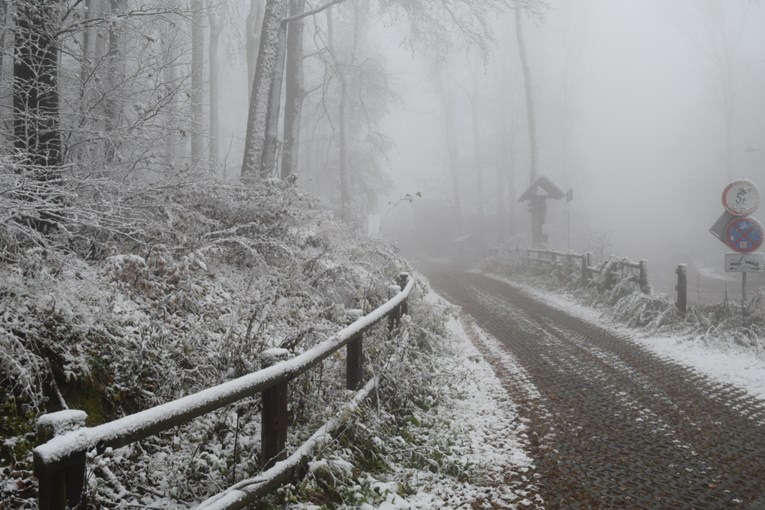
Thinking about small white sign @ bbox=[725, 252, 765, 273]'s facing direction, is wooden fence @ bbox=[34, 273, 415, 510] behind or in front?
in front

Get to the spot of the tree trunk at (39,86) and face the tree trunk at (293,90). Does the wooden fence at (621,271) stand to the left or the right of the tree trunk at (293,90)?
right

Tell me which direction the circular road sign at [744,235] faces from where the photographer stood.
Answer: facing the viewer

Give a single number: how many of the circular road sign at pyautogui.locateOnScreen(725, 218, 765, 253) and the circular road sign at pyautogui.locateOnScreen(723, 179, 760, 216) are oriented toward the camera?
2

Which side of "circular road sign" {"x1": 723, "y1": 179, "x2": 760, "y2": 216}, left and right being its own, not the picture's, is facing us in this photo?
front

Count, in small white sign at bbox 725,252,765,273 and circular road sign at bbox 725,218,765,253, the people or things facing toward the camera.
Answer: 2

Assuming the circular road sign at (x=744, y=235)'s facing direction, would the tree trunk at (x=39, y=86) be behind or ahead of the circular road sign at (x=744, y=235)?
ahead
